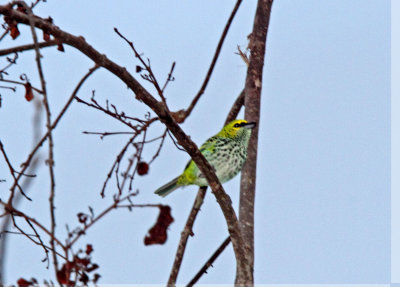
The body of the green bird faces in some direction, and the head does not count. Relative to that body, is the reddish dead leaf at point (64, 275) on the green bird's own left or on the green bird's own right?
on the green bird's own right

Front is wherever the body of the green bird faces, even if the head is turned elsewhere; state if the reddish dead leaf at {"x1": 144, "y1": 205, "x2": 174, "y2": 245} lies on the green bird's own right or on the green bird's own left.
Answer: on the green bird's own right

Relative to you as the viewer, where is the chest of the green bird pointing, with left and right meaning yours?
facing to the right of the viewer

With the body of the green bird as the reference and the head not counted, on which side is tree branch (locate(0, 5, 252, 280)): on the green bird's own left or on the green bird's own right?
on the green bird's own right

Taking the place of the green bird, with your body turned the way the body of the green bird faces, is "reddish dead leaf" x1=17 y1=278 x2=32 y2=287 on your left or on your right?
on your right
